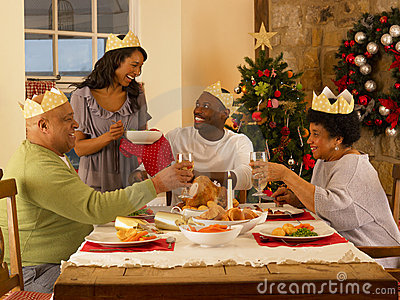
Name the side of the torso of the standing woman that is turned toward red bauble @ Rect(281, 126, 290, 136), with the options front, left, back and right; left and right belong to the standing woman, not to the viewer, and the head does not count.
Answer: left

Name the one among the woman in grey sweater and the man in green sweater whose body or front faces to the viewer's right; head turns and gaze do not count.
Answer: the man in green sweater

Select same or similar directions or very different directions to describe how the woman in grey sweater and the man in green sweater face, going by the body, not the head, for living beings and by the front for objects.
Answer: very different directions

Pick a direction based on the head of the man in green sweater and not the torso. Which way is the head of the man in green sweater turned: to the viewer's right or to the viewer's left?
to the viewer's right

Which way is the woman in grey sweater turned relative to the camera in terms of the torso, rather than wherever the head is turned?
to the viewer's left

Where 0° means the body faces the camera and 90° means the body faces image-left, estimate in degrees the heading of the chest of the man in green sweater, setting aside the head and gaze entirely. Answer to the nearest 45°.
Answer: approximately 270°

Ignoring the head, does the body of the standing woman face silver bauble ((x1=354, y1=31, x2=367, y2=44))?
no

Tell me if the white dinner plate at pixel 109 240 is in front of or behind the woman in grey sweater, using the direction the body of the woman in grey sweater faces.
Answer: in front

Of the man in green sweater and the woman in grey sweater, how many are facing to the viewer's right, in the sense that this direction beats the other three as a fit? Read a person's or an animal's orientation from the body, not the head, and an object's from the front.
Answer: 1

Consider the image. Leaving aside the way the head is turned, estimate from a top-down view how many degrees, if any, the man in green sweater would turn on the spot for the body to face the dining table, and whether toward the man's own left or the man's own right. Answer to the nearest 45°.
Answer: approximately 45° to the man's own right

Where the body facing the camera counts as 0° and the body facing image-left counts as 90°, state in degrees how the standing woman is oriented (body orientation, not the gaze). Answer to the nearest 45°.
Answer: approximately 315°

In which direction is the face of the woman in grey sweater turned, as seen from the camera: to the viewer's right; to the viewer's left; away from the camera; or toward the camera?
to the viewer's left

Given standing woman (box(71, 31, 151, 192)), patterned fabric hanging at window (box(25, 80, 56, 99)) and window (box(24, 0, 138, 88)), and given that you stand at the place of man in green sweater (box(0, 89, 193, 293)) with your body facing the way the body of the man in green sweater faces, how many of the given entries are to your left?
3
